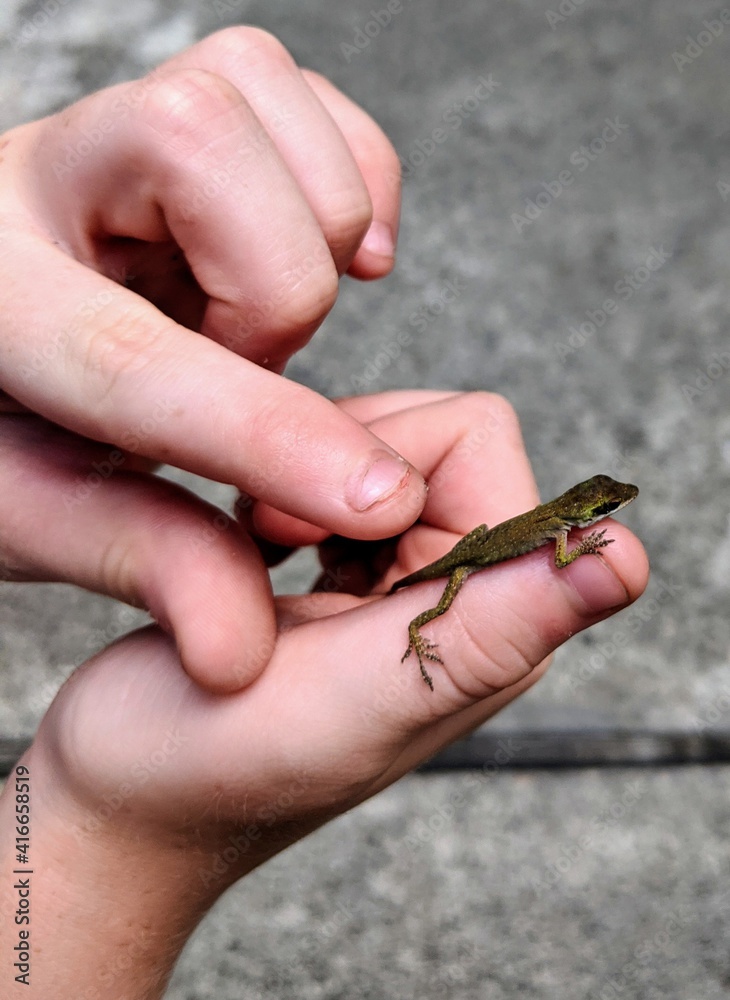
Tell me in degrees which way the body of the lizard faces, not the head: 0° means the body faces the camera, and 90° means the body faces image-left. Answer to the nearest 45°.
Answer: approximately 270°
